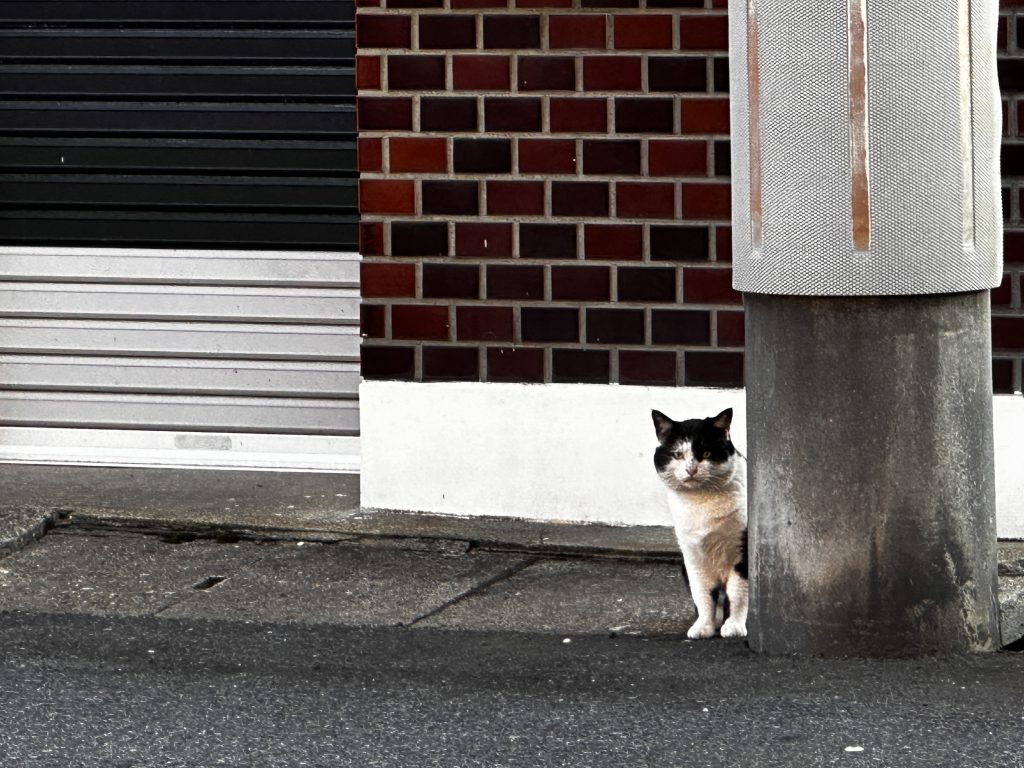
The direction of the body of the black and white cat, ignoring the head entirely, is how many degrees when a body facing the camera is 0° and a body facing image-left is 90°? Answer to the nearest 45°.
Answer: approximately 45°

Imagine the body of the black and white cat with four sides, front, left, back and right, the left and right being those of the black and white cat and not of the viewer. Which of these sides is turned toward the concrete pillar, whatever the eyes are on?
left
